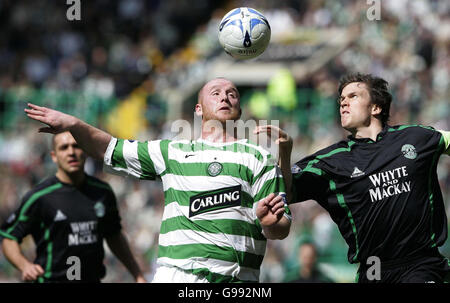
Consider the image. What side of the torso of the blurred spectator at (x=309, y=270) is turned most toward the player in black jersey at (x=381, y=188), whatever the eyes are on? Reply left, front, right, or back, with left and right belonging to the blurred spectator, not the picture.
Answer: front

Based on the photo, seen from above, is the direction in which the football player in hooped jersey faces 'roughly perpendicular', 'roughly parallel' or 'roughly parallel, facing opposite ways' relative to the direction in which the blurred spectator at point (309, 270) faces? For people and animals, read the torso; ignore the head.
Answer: roughly parallel

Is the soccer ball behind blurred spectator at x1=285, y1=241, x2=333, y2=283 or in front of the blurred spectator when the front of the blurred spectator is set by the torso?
in front

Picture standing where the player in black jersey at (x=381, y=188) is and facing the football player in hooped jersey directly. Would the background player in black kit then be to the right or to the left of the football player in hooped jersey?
right

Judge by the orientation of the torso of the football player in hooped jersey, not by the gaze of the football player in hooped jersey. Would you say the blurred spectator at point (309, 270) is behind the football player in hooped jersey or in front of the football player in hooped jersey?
behind

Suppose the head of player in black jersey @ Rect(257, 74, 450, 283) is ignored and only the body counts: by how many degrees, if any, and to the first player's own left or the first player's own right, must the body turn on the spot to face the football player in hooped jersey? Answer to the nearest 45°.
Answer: approximately 45° to the first player's own right

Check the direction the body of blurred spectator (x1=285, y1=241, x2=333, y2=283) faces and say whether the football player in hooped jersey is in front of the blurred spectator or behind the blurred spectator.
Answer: in front

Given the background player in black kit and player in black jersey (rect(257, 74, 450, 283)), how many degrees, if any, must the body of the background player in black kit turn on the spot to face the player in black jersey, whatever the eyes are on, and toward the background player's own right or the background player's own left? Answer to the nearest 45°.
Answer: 0° — they already face them

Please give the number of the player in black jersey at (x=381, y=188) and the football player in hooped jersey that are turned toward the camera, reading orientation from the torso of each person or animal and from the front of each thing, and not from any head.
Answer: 2

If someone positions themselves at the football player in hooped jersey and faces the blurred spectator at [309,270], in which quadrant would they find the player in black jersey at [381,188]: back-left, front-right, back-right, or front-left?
front-right

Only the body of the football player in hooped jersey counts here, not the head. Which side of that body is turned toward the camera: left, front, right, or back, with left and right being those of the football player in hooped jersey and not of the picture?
front

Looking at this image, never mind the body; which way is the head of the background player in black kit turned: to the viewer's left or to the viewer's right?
to the viewer's right

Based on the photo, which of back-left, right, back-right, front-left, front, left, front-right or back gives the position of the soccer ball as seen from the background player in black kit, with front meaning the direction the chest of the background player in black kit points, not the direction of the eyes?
front

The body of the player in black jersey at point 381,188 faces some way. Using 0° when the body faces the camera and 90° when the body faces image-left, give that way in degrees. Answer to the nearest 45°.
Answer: approximately 0°

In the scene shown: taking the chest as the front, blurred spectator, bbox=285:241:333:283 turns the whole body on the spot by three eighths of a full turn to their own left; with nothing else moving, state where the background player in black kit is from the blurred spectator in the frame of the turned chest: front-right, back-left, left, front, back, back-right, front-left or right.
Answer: back

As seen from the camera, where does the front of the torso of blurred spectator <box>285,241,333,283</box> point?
toward the camera
